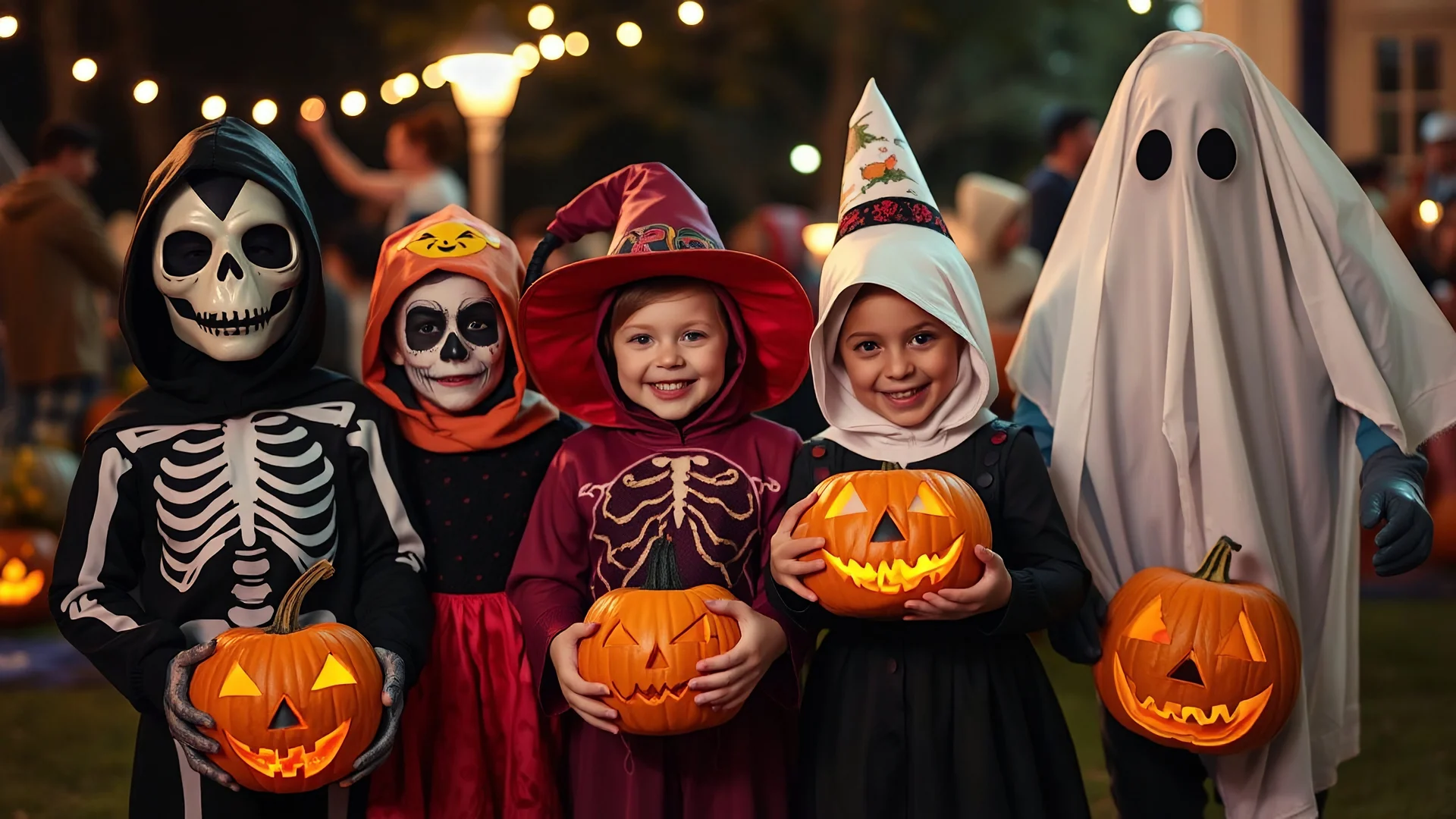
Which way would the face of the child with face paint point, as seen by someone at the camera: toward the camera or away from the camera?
toward the camera

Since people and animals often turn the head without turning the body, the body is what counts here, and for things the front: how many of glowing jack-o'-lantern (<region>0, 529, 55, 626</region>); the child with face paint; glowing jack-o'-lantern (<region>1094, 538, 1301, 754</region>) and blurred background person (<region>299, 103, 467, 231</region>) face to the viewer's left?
1

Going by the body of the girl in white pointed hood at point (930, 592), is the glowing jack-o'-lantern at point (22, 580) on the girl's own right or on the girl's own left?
on the girl's own right

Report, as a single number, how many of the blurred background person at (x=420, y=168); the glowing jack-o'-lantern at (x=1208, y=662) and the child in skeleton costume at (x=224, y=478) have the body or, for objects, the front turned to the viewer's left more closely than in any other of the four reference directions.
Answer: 1

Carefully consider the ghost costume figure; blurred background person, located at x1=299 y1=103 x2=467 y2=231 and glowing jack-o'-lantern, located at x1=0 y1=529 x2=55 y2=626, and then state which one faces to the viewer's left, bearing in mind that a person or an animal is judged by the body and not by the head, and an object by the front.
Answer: the blurred background person

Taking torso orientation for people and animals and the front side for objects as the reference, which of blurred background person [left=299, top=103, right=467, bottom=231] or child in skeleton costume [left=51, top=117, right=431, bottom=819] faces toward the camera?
the child in skeleton costume

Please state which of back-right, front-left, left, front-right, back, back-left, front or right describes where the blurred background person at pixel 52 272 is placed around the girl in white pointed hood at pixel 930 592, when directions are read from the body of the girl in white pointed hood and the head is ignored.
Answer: back-right

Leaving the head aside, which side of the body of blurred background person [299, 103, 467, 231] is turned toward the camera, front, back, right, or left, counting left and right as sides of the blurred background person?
left

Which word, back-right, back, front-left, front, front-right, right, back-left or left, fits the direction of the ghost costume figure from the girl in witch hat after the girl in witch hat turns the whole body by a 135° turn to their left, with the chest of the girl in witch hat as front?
front-right

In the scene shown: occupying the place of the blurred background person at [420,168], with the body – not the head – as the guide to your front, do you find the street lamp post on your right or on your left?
on your right

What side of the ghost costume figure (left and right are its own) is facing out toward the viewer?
front

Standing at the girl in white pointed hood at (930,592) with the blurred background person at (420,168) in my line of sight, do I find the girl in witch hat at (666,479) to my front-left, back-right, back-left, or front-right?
front-left

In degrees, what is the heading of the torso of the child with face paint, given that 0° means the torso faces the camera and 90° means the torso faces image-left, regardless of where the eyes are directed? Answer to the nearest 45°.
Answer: approximately 0°
